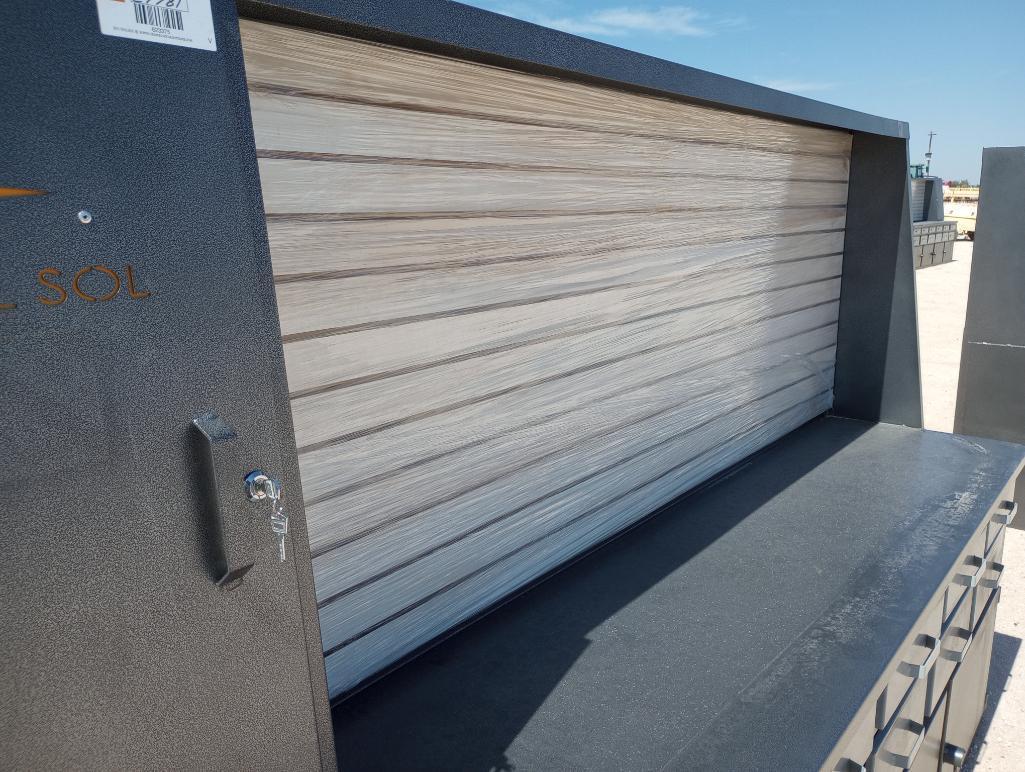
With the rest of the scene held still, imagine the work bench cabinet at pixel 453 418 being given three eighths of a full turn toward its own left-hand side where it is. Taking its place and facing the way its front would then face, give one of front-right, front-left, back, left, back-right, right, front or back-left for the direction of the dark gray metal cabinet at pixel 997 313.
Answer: front-right

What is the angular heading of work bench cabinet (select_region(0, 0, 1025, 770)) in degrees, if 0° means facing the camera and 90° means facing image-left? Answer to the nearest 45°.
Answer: approximately 315°

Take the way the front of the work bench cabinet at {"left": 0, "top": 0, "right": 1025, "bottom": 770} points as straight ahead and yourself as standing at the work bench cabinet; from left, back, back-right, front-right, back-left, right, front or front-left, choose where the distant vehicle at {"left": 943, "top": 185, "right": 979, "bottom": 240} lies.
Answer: left
